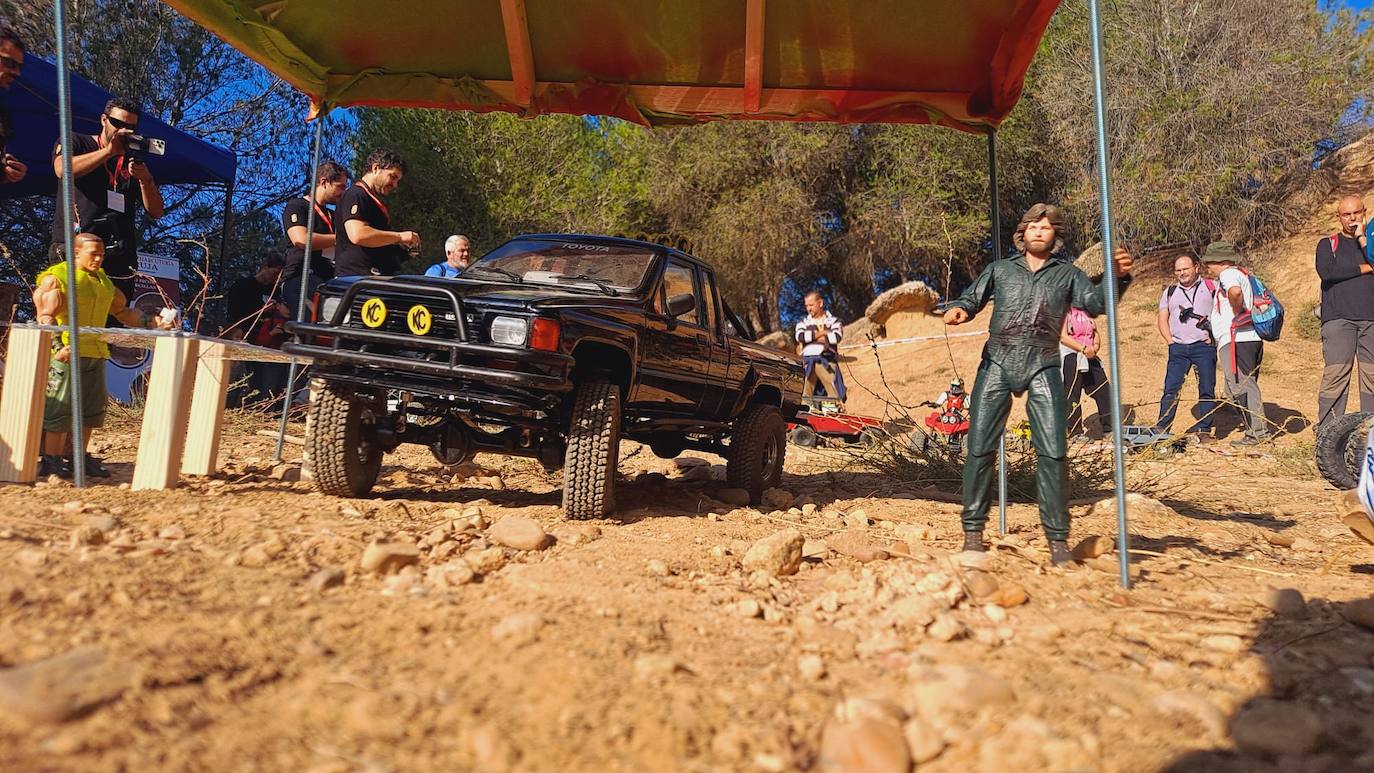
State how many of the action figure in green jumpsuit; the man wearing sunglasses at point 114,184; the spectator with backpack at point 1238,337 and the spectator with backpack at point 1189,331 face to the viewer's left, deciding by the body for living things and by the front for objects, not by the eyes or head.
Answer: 1

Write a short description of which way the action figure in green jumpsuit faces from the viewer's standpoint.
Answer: facing the viewer

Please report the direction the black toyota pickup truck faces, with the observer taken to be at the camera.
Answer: facing the viewer and to the left of the viewer

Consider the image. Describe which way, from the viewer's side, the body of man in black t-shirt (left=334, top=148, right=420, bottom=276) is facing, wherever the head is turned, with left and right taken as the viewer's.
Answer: facing to the right of the viewer

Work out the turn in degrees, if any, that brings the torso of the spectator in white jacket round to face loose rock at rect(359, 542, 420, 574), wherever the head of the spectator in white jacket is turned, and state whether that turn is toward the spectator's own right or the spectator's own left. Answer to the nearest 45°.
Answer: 0° — they already face it

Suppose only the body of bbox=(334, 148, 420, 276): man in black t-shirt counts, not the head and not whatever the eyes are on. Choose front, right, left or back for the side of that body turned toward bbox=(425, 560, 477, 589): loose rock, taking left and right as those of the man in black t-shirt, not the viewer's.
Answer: right

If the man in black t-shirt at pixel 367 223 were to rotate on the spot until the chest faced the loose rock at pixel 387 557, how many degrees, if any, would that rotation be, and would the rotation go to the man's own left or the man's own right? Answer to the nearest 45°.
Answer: approximately 90° to the man's own right

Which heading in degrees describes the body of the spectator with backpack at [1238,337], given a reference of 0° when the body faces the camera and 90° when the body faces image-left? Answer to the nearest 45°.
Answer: approximately 90°

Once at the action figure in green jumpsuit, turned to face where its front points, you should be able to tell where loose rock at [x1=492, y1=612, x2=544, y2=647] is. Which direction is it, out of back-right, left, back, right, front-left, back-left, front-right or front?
front-right

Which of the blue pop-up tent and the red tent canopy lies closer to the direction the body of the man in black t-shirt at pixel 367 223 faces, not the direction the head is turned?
the red tent canopy
